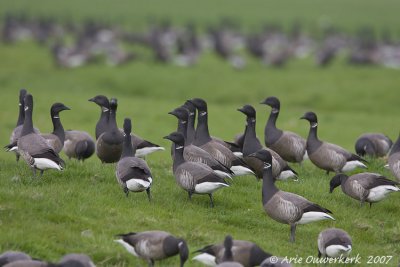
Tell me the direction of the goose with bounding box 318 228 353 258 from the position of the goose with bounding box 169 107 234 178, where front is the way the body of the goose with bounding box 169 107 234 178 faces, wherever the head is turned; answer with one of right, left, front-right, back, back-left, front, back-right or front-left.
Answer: back-left

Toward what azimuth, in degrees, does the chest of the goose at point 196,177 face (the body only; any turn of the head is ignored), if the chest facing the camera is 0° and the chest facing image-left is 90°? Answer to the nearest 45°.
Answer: approximately 90°

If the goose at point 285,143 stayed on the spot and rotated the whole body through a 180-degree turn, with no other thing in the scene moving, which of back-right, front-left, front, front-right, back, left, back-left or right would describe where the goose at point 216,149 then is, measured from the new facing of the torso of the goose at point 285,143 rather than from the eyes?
back-right

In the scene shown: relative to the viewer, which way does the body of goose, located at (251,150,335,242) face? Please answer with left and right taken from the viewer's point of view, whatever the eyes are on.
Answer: facing to the left of the viewer

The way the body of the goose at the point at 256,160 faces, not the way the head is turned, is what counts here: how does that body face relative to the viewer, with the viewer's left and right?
facing to the left of the viewer

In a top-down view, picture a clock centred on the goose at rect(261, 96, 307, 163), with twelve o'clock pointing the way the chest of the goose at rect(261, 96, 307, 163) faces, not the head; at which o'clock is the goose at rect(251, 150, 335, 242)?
the goose at rect(251, 150, 335, 242) is roughly at 9 o'clock from the goose at rect(261, 96, 307, 163).

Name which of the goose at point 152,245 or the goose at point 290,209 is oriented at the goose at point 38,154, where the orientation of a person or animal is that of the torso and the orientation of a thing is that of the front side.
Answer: the goose at point 290,209

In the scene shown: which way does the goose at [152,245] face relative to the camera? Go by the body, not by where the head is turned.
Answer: to the viewer's right

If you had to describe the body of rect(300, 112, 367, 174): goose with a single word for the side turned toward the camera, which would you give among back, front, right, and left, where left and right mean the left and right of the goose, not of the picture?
left

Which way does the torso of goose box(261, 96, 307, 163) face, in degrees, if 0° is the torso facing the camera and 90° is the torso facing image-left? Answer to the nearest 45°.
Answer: approximately 90°

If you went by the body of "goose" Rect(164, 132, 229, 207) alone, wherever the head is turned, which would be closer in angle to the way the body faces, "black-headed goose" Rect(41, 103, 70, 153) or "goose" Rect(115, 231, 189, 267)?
the black-headed goose
